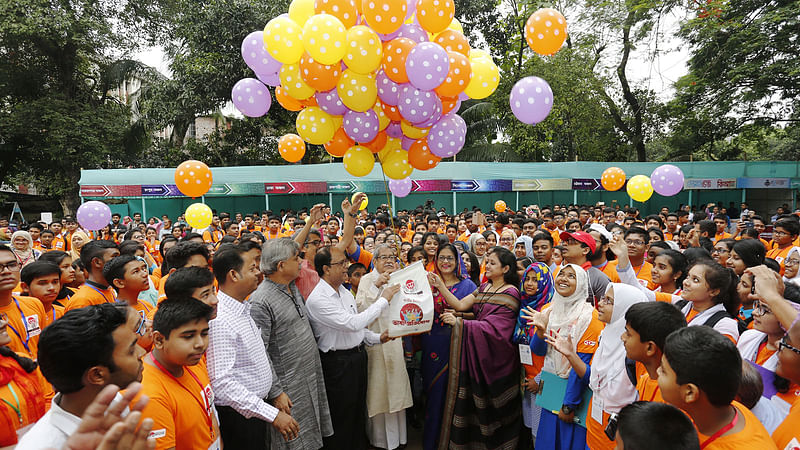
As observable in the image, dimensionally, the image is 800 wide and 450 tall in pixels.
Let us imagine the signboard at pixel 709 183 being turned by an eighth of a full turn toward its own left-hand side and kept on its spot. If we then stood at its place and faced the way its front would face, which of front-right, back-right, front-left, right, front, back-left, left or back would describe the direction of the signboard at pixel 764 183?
left

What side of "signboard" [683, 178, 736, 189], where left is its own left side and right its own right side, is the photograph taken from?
front

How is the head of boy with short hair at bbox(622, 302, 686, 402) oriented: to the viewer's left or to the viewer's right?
to the viewer's left

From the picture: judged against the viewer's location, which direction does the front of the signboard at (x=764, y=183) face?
facing the viewer

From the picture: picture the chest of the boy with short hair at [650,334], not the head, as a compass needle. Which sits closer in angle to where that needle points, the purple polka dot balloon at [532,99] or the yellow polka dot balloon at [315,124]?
the yellow polka dot balloon

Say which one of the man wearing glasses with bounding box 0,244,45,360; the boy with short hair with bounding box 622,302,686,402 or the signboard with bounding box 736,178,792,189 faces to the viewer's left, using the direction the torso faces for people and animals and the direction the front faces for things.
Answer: the boy with short hair

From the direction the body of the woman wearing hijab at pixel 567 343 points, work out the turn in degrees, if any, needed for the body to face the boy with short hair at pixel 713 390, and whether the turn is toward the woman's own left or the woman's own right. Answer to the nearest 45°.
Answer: approximately 45° to the woman's own left

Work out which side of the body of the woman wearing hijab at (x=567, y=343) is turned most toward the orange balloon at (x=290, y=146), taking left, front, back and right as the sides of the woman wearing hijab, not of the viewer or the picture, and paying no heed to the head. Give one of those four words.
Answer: right

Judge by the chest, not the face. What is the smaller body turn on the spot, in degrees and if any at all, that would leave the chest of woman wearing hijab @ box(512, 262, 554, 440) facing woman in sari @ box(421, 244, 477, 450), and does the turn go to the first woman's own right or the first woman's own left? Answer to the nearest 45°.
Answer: approximately 45° to the first woman's own right

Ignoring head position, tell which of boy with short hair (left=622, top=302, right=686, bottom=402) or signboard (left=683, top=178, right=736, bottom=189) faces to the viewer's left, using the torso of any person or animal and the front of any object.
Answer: the boy with short hair

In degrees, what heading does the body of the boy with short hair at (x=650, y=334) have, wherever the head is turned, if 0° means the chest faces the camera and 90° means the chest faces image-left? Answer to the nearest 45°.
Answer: approximately 90°

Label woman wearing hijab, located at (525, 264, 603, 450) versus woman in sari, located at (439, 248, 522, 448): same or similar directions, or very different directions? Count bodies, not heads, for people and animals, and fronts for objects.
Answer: same or similar directions

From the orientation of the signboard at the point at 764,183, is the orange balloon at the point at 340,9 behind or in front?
in front

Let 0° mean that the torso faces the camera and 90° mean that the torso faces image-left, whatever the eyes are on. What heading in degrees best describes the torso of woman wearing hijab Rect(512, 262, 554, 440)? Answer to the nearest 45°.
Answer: approximately 45°

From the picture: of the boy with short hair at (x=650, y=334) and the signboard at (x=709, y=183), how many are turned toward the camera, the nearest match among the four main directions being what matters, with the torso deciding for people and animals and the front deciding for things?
1

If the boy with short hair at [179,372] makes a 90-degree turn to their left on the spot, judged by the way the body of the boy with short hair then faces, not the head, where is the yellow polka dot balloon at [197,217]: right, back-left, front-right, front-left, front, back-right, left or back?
front-left
